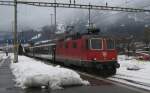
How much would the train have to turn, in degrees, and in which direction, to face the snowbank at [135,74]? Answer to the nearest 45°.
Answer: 0° — it already faces it

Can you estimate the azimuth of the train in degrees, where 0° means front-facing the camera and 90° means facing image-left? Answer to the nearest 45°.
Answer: approximately 315°
